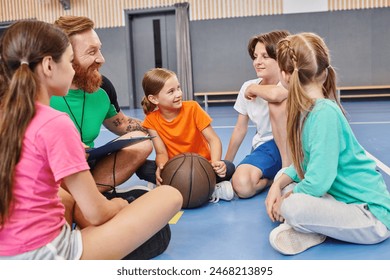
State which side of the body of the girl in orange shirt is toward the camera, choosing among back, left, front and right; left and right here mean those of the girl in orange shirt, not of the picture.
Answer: front

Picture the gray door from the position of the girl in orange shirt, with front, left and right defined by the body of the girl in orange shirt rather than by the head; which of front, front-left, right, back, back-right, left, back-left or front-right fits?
back

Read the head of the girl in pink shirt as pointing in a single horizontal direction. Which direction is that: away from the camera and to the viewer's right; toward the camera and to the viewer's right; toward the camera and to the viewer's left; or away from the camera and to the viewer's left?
away from the camera and to the viewer's right

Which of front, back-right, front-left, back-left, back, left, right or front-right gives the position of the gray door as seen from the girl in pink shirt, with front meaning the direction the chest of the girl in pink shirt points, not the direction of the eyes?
front-left

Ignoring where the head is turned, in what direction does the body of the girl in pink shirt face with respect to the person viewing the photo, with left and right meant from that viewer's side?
facing away from the viewer and to the right of the viewer

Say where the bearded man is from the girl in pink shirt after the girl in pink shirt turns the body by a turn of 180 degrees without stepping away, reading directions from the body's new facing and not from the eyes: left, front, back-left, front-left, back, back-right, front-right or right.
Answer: back-right

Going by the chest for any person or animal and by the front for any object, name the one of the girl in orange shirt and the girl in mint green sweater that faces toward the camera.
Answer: the girl in orange shirt

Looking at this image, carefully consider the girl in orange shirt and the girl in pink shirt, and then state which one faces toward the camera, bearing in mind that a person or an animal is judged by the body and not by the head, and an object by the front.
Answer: the girl in orange shirt

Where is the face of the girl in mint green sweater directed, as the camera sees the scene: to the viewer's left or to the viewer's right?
to the viewer's left

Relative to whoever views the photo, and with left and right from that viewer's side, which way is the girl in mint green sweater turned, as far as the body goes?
facing away from the viewer and to the left of the viewer

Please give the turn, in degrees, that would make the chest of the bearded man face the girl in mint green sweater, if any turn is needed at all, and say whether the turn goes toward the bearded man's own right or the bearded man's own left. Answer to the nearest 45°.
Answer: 0° — they already face them

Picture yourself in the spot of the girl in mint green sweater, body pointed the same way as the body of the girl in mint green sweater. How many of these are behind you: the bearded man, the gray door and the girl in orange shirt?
0

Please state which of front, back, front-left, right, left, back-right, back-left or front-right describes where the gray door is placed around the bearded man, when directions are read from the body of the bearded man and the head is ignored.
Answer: back-left
